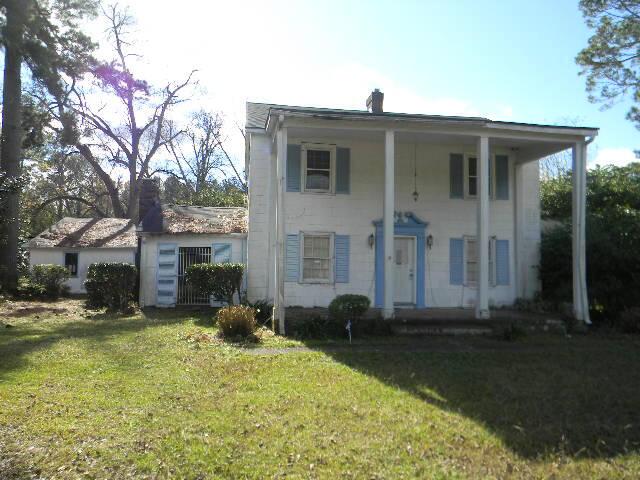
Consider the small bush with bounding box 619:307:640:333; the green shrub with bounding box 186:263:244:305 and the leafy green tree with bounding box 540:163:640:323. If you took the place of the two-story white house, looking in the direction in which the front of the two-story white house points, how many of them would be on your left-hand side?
2

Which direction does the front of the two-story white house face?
toward the camera

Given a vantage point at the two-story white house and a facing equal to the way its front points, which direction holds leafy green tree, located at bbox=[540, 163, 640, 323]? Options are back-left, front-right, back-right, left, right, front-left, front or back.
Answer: left

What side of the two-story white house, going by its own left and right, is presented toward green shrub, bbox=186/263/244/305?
right

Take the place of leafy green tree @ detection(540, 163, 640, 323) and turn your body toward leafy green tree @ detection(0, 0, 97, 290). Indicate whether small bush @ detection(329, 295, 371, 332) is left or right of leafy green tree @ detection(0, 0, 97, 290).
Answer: left

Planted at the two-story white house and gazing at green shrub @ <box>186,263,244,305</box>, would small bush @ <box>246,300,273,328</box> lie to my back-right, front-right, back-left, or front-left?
front-left

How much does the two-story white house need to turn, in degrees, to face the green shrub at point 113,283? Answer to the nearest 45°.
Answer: approximately 90° to its right

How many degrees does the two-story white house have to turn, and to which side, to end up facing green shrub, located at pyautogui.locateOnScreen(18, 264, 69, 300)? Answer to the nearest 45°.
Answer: approximately 90° to its right

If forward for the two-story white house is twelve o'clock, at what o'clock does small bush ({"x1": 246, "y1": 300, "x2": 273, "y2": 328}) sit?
The small bush is roughly at 2 o'clock from the two-story white house.

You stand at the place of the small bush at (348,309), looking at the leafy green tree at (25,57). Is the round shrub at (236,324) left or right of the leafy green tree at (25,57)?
left

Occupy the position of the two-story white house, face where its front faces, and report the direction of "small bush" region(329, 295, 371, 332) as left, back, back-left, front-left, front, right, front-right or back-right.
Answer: front

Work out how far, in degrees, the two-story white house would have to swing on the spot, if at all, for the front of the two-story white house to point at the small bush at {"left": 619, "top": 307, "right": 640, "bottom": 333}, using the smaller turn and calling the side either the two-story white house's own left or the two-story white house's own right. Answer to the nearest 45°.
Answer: approximately 90° to the two-story white house's own left
